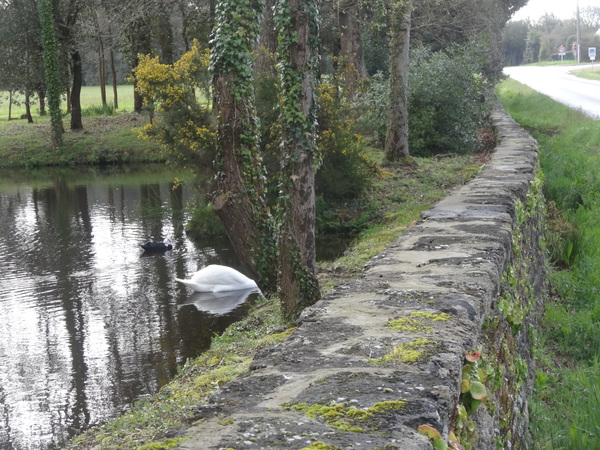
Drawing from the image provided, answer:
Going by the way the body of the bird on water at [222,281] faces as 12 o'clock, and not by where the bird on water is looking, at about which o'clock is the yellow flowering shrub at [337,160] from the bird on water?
The yellow flowering shrub is roughly at 10 o'clock from the bird on water.

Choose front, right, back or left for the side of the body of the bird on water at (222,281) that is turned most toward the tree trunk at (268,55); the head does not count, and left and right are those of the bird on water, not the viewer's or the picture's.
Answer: left

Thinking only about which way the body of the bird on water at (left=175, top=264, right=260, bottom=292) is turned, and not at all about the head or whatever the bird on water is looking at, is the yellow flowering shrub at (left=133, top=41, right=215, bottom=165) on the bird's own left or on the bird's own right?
on the bird's own left

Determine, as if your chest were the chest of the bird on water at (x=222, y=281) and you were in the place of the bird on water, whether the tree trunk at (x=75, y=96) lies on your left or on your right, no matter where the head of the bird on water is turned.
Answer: on your left

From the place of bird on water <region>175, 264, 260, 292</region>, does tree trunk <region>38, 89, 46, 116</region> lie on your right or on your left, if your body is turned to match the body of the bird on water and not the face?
on your left

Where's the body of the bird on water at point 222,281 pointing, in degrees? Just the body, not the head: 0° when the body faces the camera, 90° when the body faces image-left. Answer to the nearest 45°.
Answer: approximately 270°
